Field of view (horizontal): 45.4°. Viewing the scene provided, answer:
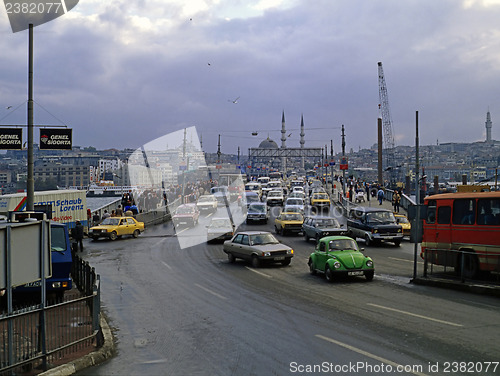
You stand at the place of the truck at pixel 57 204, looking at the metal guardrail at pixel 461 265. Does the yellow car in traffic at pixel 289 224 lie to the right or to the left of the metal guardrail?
left

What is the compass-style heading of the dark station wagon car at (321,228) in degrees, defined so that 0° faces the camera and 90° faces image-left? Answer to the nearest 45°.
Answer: approximately 315°

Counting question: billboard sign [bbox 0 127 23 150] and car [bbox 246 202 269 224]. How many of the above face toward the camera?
2

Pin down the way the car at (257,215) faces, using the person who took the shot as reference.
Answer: facing the viewer

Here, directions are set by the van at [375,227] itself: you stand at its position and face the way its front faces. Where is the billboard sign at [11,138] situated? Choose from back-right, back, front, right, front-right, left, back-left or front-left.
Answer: right

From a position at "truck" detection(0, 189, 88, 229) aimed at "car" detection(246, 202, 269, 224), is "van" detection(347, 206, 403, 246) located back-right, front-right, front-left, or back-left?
front-right

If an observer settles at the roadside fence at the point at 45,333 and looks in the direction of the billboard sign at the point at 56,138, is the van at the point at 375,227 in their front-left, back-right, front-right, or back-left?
front-right

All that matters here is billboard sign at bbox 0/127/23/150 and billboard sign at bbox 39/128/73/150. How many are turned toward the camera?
2

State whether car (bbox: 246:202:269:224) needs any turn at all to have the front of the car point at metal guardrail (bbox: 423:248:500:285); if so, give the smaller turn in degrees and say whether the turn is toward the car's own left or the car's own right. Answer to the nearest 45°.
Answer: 0° — it already faces it

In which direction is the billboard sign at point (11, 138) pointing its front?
toward the camera

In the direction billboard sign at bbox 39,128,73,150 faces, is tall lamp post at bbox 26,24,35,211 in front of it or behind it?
in front
